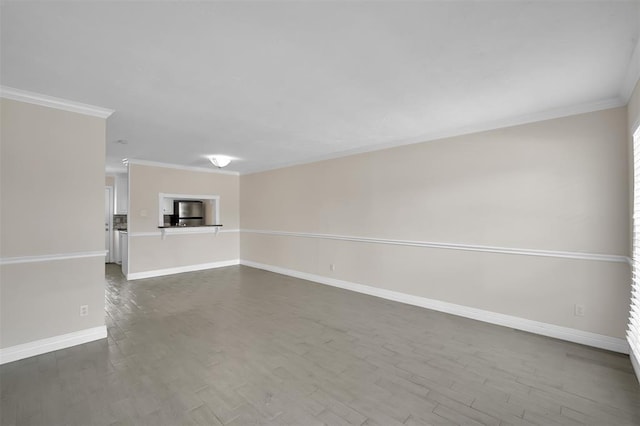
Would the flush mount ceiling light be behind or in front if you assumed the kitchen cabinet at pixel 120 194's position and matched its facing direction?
in front
